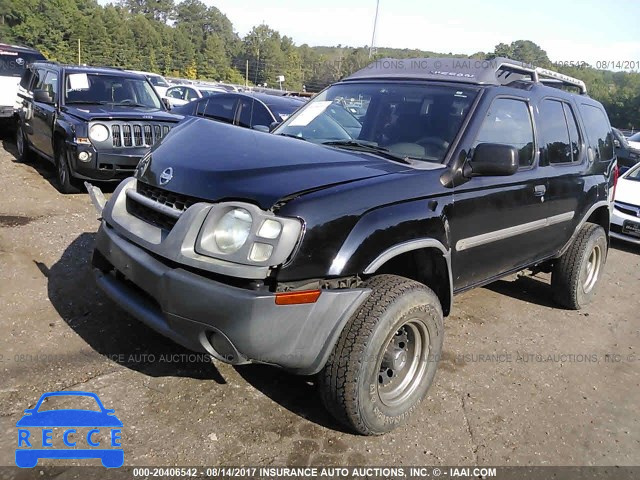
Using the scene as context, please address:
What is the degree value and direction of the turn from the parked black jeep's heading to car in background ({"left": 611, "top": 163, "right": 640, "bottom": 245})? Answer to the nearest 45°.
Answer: approximately 45° to its left

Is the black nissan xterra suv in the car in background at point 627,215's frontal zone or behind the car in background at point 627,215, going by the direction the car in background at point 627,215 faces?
frontal zone

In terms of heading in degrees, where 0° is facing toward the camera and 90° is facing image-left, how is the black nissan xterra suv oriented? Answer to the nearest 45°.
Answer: approximately 45°

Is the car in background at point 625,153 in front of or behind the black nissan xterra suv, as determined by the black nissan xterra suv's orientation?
behind

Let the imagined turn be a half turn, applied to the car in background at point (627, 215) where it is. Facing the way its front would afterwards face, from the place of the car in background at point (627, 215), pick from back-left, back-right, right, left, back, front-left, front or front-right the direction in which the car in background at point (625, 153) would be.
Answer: front-left

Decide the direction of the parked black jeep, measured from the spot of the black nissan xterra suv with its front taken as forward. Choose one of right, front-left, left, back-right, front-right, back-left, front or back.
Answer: right

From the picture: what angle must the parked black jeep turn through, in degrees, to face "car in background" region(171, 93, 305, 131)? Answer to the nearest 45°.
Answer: approximately 90° to its left

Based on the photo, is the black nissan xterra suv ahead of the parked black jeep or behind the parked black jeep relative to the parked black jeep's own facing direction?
ahead

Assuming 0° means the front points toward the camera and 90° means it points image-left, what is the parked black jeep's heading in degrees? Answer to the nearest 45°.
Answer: approximately 315°

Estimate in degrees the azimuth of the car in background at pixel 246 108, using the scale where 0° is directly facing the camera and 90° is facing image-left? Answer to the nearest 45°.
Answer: approximately 315°
